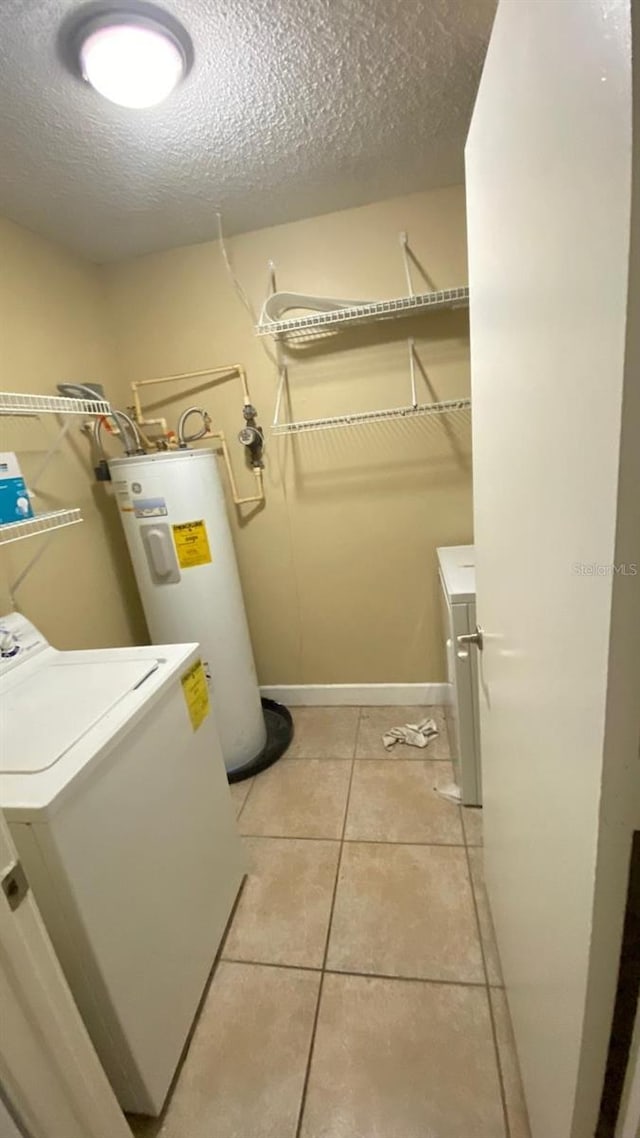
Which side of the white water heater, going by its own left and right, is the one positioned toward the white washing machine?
front

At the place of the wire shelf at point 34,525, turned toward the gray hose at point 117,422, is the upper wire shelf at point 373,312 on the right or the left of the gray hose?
right

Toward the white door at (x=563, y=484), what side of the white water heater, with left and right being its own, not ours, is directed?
front

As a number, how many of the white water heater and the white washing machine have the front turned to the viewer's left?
0

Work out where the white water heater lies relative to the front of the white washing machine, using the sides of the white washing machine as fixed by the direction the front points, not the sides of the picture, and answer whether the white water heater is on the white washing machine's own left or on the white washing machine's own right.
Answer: on the white washing machine's own left

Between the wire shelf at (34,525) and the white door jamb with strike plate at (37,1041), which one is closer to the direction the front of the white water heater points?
the white door jamb with strike plate

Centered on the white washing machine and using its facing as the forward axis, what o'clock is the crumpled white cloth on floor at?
The crumpled white cloth on floor is roughly at 10 o'clock from the white washing machine.

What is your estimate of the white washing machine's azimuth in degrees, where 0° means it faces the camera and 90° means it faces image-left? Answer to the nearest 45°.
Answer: approximately 315°
